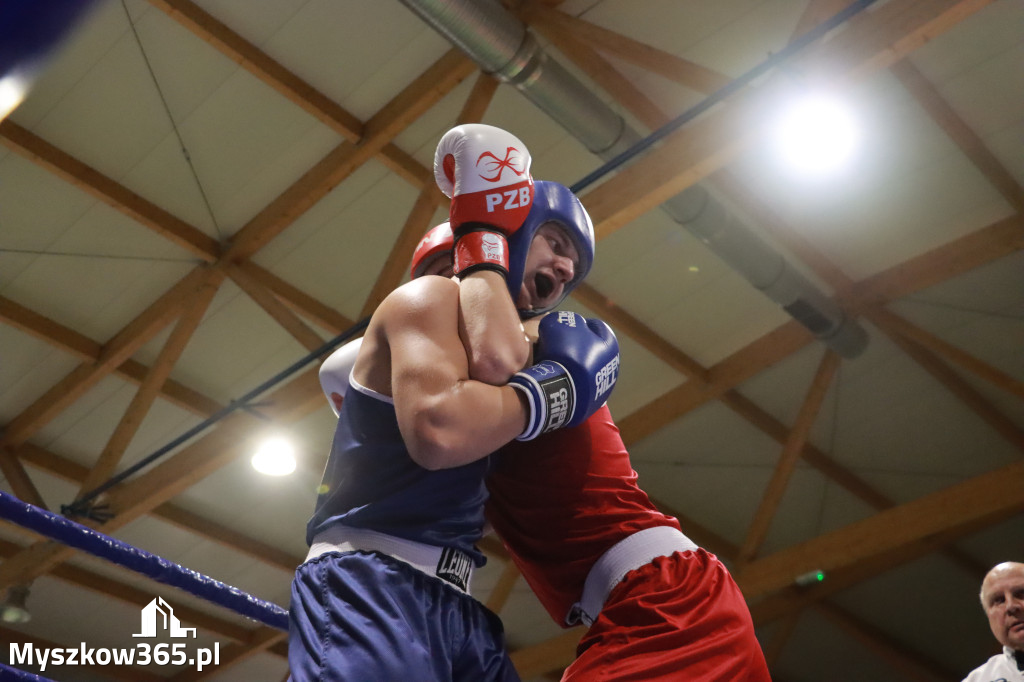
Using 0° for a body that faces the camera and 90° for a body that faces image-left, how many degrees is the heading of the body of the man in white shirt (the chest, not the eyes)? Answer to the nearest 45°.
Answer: approximately 0°

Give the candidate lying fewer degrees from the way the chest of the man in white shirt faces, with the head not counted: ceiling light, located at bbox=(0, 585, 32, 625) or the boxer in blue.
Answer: the boxer in blue

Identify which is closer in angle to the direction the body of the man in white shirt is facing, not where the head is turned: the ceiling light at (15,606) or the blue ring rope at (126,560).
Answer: the blue ring rope

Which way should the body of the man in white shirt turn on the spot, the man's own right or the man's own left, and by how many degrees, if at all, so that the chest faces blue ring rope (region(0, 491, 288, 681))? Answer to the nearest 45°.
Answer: approximately 45° to the man's own right

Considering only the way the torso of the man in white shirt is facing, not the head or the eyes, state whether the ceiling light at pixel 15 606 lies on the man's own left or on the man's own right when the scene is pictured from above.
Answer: on the man's own right
